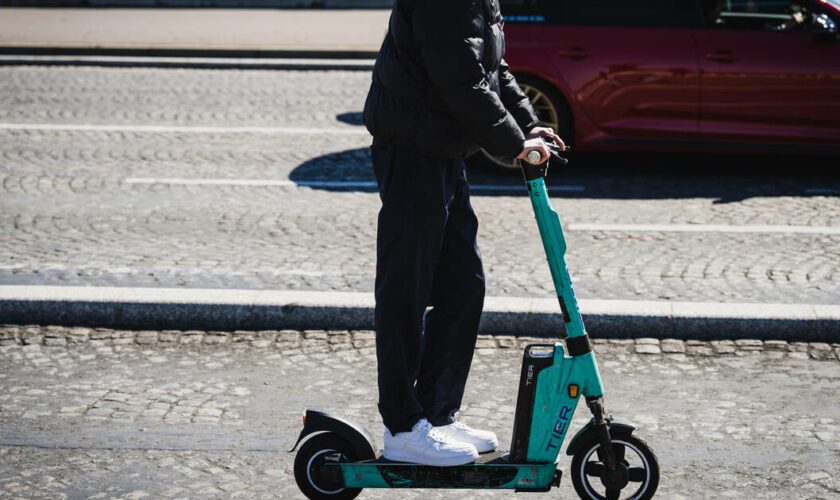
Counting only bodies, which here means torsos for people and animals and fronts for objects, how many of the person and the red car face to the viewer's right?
2

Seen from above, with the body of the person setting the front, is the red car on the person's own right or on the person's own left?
on the person's own left

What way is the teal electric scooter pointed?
to the viewer's right

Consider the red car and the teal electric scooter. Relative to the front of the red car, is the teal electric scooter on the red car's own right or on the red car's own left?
on the red car's own right

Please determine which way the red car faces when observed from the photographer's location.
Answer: facing to the right of the viewer

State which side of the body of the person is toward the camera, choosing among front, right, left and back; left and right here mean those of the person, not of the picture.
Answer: right

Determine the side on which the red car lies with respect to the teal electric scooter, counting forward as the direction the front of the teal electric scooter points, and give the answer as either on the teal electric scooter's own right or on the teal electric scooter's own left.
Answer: on the teal electric scooter's own left

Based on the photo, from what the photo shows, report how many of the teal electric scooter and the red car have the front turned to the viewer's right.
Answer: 2

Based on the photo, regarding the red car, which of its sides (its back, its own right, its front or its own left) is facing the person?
right
